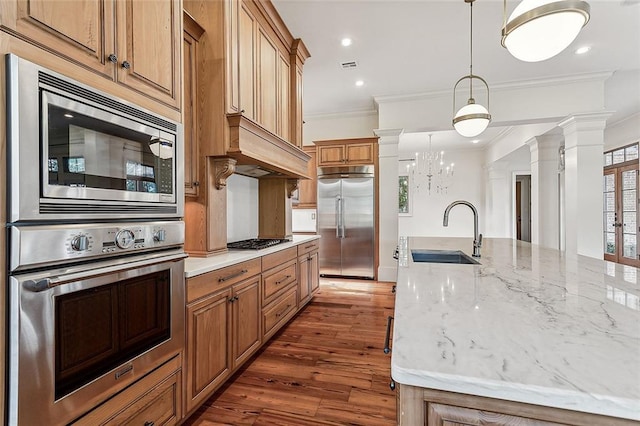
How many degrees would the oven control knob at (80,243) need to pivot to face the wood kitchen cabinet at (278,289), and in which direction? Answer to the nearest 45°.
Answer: approximately 90° to its left

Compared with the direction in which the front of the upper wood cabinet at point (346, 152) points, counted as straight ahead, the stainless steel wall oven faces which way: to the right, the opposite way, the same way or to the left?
to the left

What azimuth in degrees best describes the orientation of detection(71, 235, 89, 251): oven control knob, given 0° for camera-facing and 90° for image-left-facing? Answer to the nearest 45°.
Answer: approximately 315°

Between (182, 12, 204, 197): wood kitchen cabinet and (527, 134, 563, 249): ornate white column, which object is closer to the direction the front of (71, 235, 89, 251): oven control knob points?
the ornate white column

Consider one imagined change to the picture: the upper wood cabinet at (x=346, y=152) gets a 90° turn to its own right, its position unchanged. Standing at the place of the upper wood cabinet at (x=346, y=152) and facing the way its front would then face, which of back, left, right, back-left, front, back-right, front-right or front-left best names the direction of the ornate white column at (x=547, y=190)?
back

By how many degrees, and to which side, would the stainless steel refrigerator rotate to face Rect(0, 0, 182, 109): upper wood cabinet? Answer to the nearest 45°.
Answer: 0° — it already faces it

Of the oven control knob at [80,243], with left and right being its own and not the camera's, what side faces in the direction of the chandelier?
left

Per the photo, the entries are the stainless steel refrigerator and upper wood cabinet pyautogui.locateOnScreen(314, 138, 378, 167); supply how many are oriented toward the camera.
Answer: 2

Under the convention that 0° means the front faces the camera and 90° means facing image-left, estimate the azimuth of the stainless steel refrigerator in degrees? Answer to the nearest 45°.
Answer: approximately 0°

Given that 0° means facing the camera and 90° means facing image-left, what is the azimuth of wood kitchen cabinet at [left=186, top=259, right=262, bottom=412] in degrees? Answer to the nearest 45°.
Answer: approximately 315°
